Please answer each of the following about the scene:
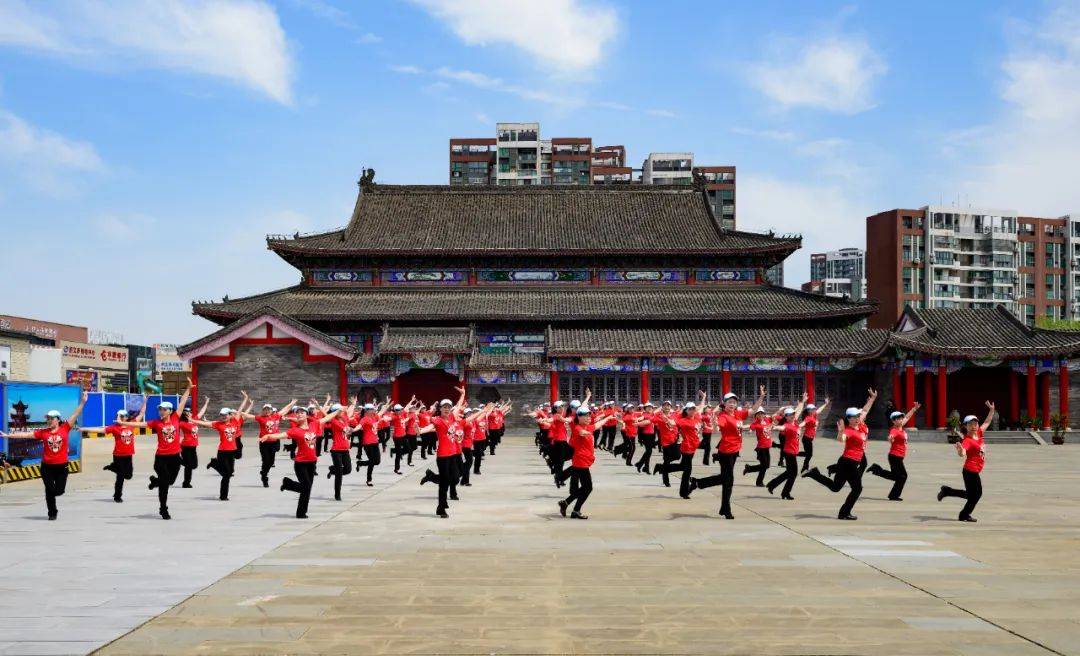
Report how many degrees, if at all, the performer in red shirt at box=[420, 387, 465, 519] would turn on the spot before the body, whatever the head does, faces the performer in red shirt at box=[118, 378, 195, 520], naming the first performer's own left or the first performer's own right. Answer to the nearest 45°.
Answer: approximately 135° to the first performer's own right

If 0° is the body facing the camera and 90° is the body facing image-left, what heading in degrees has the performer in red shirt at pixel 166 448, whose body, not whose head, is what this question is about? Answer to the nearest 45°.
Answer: approximately 0°

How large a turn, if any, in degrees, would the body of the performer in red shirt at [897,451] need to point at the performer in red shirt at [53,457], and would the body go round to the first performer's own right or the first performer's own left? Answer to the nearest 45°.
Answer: approximately 90° to the first performer's own right

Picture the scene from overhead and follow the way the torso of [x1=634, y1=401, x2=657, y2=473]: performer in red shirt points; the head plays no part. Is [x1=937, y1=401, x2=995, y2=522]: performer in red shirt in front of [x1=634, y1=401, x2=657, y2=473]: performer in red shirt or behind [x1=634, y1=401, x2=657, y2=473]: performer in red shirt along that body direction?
in front

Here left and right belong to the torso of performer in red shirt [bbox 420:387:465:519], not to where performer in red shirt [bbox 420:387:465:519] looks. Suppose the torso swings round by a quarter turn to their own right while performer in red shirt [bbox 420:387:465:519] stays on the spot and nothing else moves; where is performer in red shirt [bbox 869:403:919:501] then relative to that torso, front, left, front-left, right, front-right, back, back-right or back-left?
back-left

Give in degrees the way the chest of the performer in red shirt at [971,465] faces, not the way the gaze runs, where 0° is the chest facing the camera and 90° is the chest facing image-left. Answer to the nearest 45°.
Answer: approximately 315°

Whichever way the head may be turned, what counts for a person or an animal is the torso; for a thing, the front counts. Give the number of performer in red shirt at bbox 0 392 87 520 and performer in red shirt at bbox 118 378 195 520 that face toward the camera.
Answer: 2

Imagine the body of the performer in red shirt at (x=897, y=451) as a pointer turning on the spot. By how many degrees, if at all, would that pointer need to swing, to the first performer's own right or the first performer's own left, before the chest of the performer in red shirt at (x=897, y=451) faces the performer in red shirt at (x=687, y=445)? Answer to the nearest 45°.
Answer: approximately 135° to the first performer's own right

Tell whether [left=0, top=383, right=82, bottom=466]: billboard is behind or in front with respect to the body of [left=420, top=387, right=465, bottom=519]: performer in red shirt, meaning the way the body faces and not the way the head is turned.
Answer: behind

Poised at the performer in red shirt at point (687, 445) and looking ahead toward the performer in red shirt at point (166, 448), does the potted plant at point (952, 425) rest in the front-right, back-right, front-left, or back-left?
back-right
